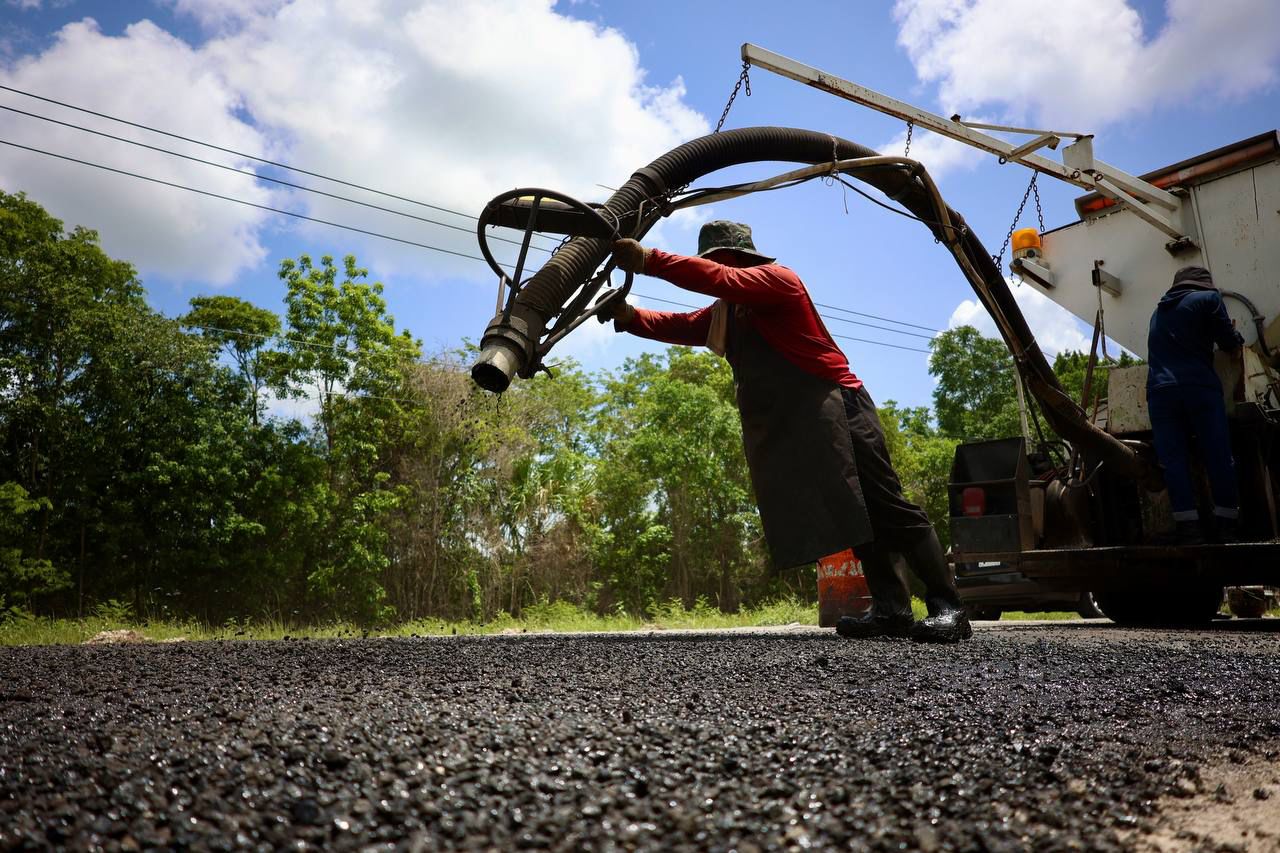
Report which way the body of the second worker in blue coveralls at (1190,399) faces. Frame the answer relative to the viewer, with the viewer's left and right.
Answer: facing away from the viewer and to the right of the viewer

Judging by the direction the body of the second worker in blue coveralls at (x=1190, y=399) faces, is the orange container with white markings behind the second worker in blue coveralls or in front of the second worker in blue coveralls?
behind

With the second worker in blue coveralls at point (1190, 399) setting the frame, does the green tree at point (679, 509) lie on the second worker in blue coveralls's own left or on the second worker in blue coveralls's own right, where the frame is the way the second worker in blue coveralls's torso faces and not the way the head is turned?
on the second worker in blue coveralls's own left

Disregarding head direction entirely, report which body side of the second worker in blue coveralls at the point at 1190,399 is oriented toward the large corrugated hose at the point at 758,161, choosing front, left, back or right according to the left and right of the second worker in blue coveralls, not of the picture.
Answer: back

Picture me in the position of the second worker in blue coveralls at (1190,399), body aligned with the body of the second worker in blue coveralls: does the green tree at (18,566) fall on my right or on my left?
on my left

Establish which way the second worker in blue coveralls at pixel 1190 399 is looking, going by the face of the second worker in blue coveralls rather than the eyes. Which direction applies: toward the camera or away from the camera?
away from the camera

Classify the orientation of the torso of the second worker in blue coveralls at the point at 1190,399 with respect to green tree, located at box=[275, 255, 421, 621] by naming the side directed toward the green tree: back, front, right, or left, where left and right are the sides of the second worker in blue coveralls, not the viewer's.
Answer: left
